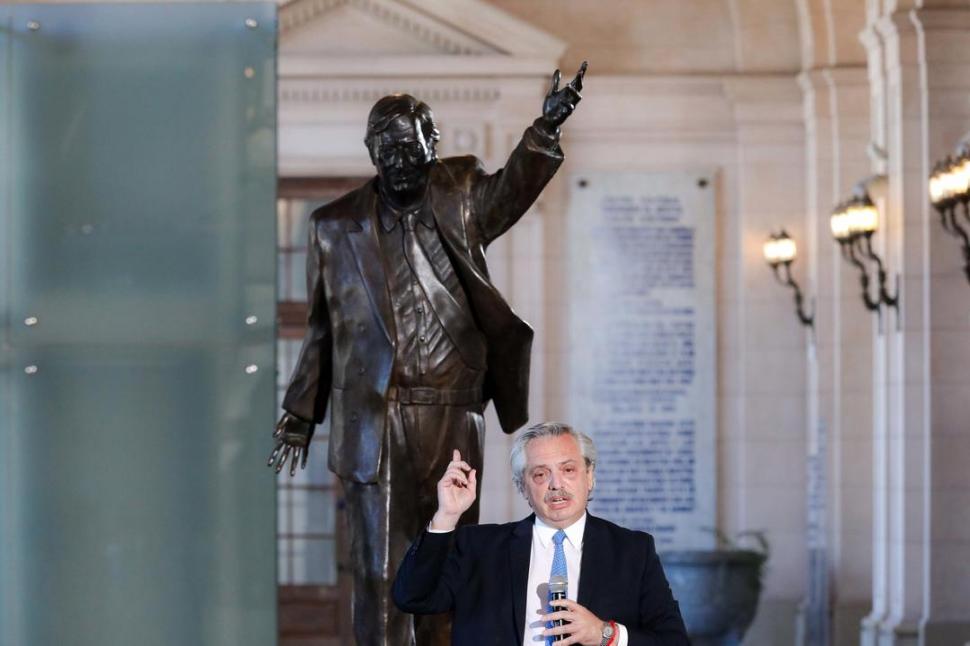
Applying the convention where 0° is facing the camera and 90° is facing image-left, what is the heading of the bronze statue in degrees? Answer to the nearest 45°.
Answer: approximately 0°

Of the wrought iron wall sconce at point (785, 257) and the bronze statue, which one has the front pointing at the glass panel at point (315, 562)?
the wrought iron wall sconce

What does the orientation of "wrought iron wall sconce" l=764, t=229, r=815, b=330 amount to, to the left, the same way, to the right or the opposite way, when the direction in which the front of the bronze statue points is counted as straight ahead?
to the right

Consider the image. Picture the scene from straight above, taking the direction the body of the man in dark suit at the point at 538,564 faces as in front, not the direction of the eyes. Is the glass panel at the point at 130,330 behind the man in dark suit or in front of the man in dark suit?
behind

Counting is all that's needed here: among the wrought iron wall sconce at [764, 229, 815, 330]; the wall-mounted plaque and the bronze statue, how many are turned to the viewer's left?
1

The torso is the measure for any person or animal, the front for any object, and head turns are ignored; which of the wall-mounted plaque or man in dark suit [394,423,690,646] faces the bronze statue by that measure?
the wall-mounted plaque

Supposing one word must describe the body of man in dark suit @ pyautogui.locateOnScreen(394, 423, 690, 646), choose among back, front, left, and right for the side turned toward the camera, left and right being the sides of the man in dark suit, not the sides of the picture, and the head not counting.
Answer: front

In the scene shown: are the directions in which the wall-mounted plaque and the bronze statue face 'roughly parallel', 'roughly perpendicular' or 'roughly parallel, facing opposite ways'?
roughly parallel

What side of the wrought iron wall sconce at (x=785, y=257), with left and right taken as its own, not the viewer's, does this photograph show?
left

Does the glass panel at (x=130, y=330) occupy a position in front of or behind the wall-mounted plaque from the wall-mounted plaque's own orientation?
in front

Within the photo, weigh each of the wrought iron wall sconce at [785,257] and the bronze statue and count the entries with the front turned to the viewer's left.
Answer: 1

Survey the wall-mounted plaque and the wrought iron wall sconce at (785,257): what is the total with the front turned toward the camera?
1

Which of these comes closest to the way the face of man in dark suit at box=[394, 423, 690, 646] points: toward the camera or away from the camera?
toward the camera

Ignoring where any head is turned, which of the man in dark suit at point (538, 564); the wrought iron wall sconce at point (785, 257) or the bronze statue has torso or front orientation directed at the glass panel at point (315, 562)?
the wrought iron wall sconce

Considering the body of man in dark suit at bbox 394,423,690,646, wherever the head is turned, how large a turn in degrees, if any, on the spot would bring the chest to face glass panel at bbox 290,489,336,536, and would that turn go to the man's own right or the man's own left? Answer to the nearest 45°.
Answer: approximately 180°
